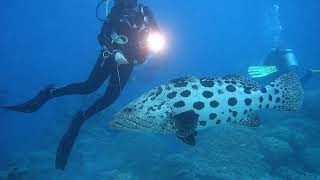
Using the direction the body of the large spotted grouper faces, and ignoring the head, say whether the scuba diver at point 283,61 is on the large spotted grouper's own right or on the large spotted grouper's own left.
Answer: on the large spotted grouper's own right

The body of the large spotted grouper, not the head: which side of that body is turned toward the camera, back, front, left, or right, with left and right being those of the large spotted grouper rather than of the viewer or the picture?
left
